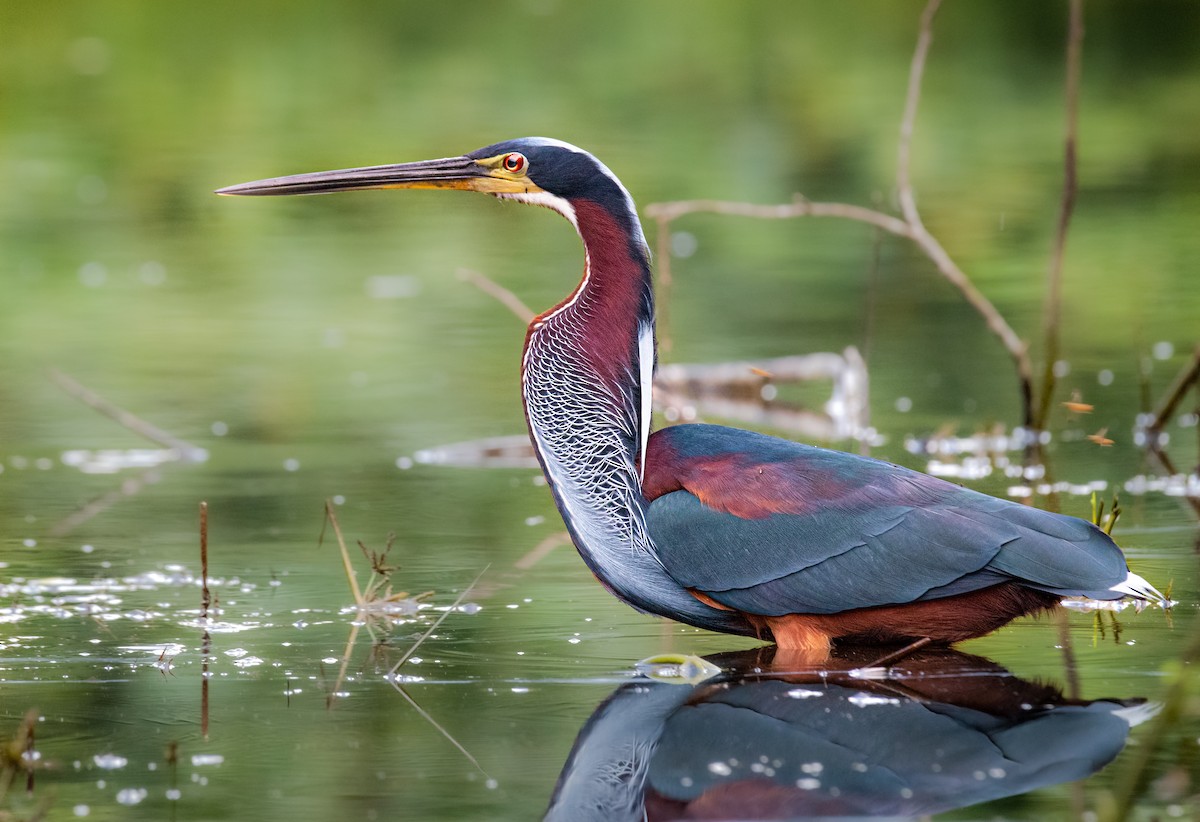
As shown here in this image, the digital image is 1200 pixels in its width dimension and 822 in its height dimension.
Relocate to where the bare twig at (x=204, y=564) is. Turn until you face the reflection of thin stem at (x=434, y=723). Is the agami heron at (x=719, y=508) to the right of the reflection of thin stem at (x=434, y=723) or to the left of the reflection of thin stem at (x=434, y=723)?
left

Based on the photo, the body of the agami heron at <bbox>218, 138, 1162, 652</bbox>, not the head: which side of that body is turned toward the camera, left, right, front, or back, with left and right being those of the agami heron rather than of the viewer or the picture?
left

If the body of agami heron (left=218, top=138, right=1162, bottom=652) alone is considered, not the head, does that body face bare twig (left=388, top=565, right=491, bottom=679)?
yes

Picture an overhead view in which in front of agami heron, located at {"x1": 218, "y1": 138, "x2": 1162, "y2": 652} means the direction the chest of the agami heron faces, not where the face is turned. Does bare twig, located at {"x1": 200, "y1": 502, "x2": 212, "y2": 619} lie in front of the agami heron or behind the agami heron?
in front

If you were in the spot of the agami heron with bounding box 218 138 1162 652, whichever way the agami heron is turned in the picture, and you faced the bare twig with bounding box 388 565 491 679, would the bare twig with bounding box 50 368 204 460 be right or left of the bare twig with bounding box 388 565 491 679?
right

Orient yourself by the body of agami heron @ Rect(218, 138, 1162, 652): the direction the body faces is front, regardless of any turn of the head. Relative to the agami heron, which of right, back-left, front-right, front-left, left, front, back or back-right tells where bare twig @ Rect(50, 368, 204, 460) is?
front-right

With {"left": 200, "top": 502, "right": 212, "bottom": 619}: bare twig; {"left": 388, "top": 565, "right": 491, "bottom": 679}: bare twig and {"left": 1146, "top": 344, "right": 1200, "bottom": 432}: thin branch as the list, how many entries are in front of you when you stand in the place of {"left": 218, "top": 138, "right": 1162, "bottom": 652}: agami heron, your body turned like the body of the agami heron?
2

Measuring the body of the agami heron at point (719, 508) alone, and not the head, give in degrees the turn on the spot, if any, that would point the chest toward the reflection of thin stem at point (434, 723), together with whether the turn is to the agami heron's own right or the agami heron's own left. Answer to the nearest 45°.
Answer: approximately 45° to the agami heron's own left
